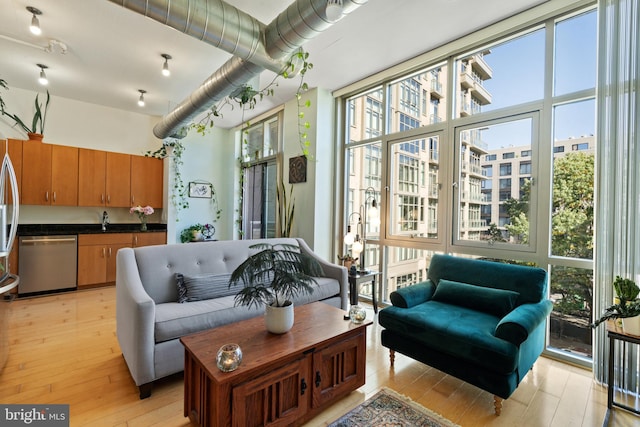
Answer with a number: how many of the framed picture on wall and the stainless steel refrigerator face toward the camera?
1

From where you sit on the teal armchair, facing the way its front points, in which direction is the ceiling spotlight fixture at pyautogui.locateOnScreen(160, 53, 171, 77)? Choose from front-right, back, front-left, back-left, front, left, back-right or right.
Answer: front-right

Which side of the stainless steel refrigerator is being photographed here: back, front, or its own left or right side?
right

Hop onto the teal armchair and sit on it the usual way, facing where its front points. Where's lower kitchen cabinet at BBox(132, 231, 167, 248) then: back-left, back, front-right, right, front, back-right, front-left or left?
front-right

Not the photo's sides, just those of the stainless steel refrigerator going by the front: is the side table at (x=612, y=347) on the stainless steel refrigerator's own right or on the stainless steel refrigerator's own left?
on the stainless steel refrigerator's own right

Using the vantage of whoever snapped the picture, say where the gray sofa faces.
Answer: facing the viewer and to the right of the viewer

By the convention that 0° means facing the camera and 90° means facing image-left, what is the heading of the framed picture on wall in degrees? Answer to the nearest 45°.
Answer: approximately 0°

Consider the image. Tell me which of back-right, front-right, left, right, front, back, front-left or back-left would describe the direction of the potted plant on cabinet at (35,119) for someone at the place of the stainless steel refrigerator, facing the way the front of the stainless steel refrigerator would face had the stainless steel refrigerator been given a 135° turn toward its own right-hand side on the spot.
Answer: back-right

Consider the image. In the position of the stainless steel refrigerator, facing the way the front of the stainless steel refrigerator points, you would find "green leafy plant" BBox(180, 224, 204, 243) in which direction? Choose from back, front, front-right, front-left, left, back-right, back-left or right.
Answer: front-left

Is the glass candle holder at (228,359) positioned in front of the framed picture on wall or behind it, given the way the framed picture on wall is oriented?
in front

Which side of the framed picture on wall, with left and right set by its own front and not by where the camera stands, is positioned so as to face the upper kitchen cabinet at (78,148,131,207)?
right

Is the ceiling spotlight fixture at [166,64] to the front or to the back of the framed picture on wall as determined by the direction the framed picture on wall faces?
to the front

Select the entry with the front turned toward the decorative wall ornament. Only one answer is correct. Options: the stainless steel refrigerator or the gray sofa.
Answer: the stainless steel refrigerator
